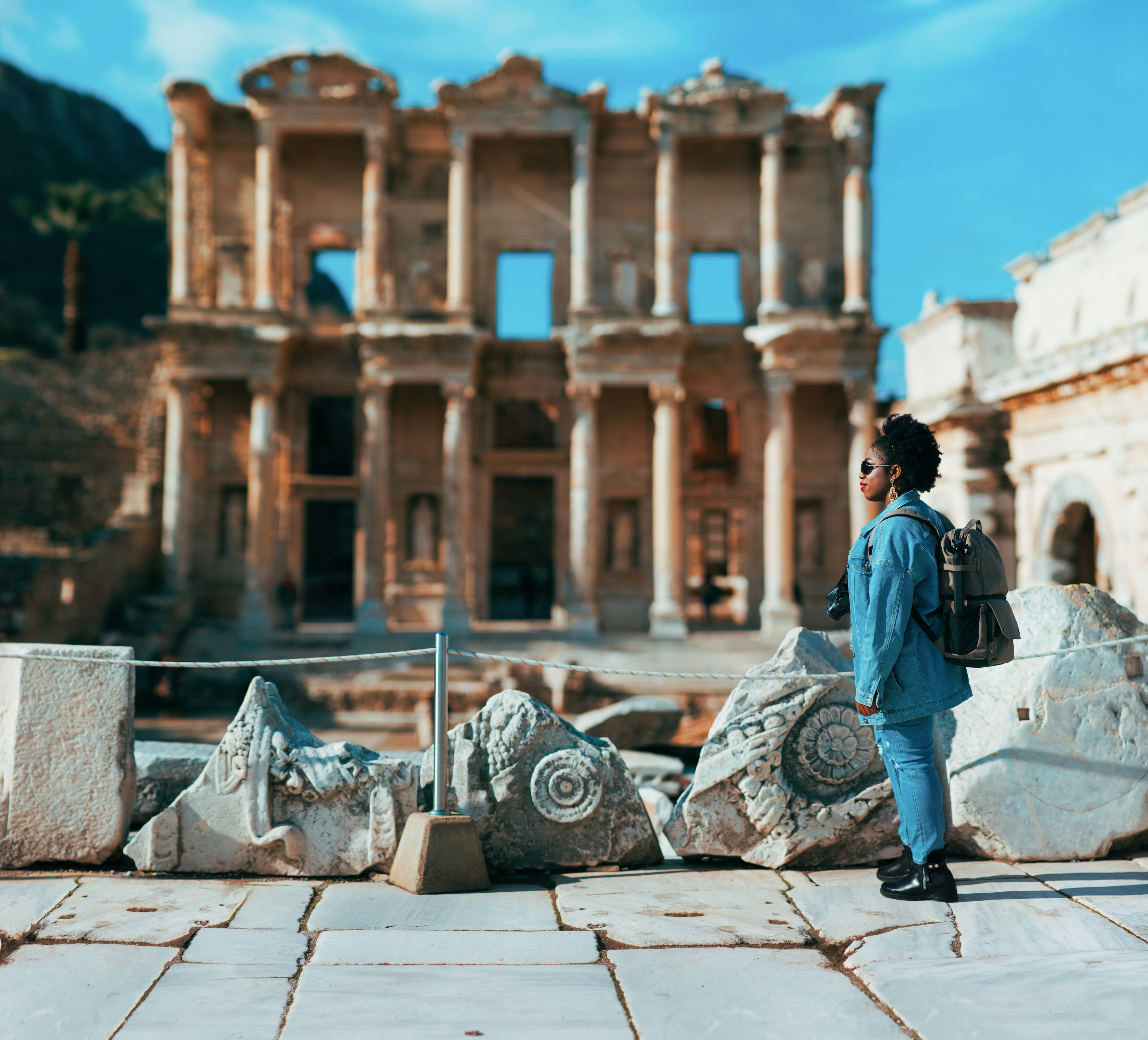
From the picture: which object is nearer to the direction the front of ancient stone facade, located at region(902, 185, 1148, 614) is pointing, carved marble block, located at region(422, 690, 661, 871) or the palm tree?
the carved marble block

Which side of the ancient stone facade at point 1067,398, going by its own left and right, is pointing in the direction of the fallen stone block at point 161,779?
front

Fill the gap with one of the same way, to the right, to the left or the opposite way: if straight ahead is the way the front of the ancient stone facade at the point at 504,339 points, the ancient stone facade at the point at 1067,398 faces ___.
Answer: to the right

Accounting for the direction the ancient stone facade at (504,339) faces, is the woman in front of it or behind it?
in front

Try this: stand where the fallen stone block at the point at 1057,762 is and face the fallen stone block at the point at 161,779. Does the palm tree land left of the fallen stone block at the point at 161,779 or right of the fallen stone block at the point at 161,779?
right

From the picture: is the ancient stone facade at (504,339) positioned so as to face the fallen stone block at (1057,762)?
yes

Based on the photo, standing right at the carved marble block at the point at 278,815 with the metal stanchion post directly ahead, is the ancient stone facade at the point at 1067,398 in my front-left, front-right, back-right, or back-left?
front-left

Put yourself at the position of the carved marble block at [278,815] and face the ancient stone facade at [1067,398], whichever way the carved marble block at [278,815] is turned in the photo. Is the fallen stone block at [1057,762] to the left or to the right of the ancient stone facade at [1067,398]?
right

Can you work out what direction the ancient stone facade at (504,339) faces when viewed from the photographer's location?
facing the viewer

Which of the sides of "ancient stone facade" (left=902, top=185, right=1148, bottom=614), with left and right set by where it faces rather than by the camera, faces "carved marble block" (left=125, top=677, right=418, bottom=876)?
front

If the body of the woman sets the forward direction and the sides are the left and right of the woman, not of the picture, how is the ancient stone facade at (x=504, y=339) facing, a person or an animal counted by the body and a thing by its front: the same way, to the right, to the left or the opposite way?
to the left

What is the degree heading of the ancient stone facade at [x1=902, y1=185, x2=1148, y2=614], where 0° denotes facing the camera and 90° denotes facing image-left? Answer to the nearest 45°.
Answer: approximately 45°

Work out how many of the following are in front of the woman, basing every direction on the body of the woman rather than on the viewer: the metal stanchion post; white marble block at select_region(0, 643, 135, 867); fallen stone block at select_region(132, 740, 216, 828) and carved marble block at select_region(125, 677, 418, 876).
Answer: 4

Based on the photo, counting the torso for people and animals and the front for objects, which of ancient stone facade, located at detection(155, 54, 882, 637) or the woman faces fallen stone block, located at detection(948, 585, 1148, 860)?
the ancient stone facade

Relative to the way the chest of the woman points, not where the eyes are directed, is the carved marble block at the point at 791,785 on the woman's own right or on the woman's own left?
on the woman's own right

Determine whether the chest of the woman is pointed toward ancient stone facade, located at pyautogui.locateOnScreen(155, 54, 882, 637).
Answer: no

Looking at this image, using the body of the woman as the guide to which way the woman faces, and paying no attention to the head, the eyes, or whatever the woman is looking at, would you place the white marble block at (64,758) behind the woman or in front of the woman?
in front

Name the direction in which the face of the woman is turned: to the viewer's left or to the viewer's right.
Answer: to the viewer's left

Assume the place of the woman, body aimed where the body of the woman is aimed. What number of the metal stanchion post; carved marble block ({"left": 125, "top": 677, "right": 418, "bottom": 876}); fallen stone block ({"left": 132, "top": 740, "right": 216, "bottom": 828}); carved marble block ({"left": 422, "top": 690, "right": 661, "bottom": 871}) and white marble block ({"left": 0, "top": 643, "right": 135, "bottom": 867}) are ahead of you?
5

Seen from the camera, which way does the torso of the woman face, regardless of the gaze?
to the viewer's left

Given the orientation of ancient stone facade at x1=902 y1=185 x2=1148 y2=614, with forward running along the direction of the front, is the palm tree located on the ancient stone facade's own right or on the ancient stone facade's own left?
on the ancient stone facade's own right

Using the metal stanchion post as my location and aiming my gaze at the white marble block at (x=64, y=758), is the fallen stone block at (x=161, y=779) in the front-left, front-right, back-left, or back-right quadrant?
front-right

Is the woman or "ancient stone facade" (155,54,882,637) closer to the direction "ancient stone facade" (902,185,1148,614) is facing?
the woman

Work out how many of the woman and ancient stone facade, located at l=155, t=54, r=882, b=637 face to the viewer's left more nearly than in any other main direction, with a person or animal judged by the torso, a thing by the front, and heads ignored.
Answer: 1

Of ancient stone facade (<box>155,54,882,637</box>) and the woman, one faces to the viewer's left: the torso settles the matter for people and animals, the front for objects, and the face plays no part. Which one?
the woman
